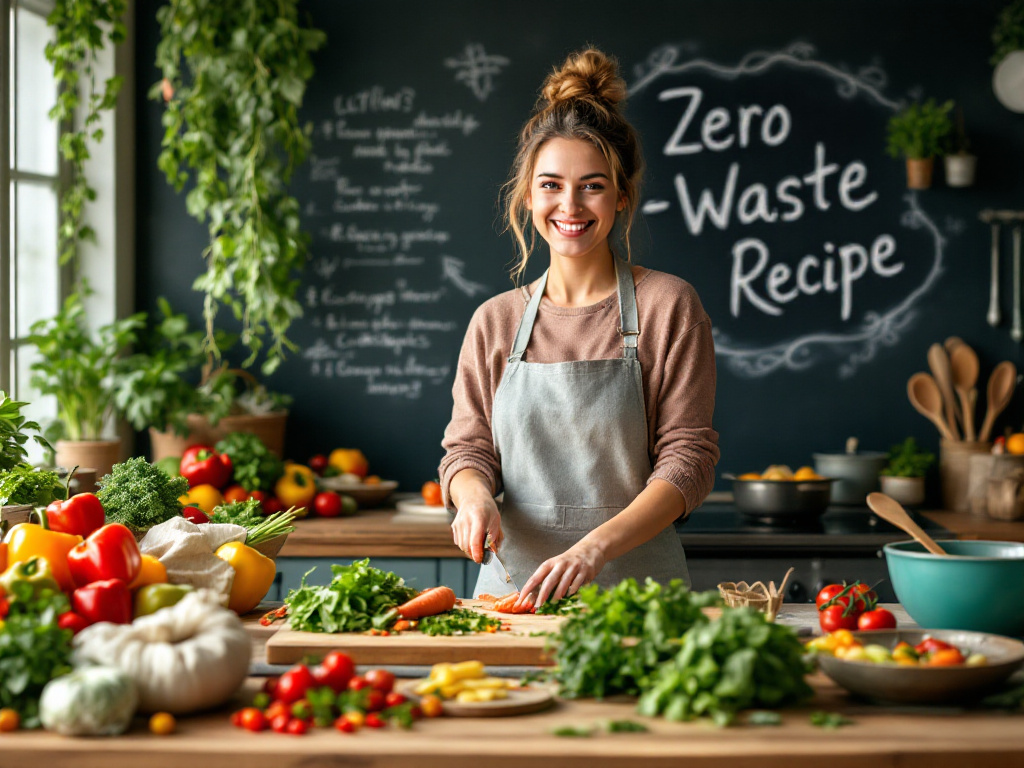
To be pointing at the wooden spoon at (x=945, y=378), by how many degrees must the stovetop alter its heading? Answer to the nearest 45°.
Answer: approximately 135° to its left

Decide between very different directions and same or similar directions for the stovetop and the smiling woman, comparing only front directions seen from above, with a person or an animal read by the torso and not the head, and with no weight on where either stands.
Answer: same or similar directions

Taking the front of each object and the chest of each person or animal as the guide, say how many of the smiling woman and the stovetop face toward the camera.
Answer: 2

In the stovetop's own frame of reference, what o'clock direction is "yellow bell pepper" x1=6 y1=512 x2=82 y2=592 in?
The yellow bell pepper is roughly at 1 o'clock from the stovetop.

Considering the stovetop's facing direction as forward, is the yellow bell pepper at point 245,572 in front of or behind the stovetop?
in front

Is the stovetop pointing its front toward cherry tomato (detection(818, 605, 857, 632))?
yes

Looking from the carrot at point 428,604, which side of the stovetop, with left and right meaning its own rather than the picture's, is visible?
front

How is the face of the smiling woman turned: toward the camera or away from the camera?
toward the camera

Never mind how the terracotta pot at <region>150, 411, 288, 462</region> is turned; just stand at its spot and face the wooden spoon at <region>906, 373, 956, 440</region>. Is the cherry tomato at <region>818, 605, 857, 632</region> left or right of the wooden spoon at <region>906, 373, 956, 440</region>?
right

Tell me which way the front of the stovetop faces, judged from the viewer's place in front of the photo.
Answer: facing the viewer

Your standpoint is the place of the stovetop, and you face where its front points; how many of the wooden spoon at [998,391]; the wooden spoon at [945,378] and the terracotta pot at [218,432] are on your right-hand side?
1

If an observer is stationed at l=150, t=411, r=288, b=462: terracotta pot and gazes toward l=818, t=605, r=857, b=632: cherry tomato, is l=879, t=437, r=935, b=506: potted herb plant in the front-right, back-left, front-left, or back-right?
front-left

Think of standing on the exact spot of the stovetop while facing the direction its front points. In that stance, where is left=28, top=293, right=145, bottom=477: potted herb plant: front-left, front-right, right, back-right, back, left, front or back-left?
right

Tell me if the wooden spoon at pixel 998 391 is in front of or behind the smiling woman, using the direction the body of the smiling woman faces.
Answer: behind

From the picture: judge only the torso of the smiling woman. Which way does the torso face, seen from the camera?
toward the camera

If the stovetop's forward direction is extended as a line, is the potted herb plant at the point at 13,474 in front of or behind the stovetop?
in front
